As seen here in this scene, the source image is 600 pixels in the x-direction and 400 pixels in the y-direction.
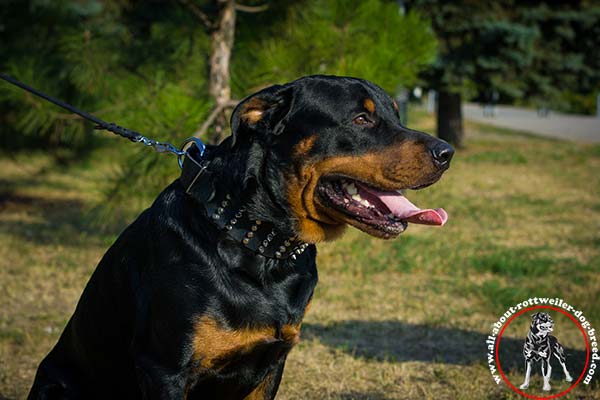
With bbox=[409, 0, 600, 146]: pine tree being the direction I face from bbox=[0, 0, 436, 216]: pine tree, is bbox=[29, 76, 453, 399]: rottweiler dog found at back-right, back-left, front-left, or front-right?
back-right

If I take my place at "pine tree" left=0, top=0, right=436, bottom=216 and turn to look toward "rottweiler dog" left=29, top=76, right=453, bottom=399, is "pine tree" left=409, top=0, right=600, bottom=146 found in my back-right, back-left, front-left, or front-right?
back-left

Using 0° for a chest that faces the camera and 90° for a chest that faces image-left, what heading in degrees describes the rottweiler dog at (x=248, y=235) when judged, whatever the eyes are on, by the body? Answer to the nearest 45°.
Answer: approximately 315°

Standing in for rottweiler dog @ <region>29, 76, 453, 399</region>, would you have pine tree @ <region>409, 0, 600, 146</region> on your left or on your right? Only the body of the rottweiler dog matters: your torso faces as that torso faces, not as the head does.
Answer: on your left

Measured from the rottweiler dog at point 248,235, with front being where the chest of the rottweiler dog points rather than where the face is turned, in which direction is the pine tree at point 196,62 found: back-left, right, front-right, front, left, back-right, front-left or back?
back-left
